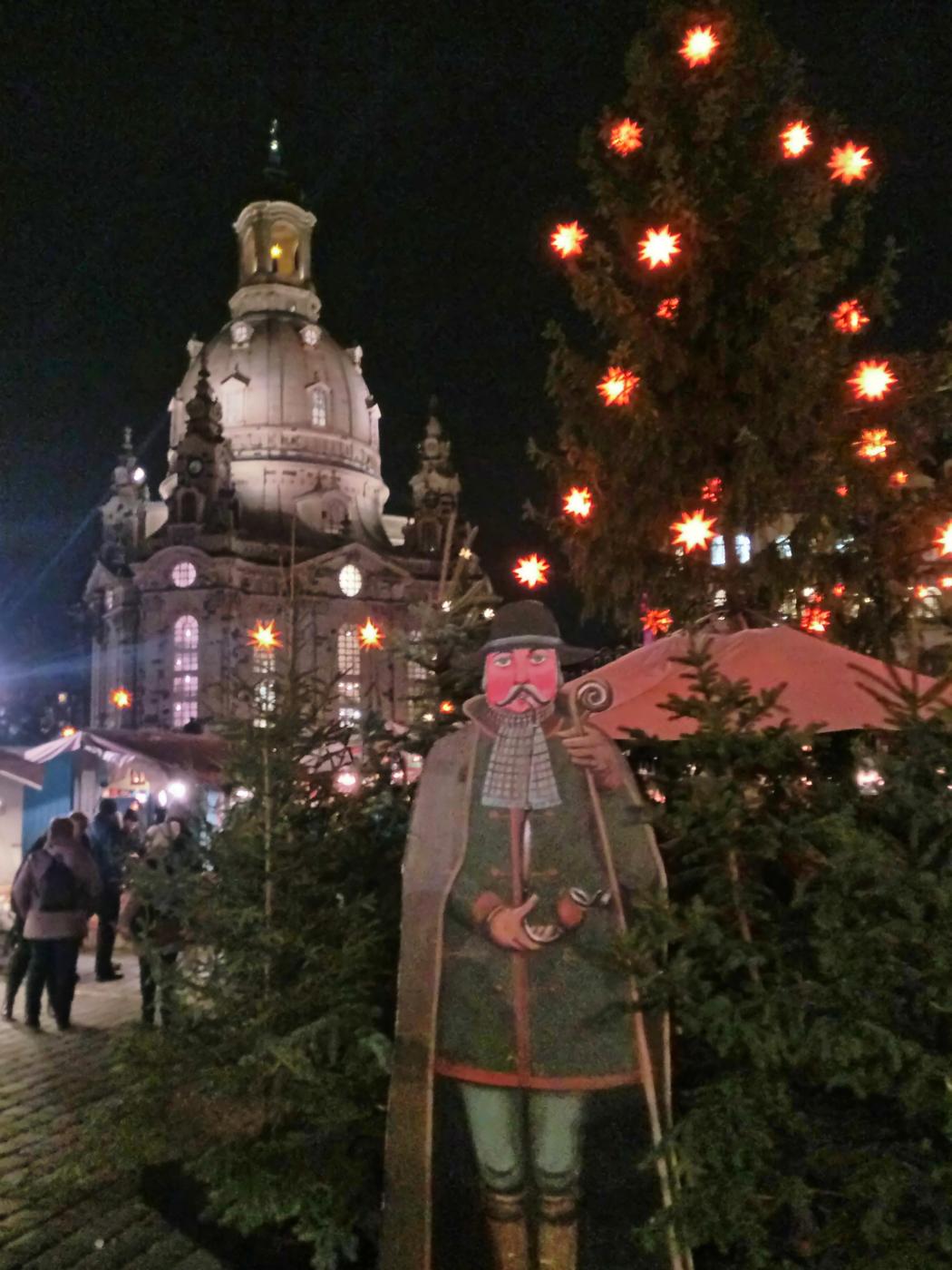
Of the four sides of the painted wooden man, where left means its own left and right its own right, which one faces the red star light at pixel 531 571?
back

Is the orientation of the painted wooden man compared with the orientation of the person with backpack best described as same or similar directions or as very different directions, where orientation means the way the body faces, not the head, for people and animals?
very different directions

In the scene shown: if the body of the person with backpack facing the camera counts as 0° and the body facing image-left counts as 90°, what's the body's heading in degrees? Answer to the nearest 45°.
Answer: approximately 180°

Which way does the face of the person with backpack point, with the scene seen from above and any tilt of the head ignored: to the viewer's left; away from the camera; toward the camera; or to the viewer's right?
away from the camera

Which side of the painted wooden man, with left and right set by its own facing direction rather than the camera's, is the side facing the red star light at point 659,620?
back

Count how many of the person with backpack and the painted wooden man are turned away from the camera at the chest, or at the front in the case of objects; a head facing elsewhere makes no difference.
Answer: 1

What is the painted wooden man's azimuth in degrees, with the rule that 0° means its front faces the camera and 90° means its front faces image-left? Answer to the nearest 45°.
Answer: approximately 0°

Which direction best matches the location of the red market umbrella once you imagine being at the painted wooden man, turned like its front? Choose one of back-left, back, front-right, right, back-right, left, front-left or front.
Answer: back-left
